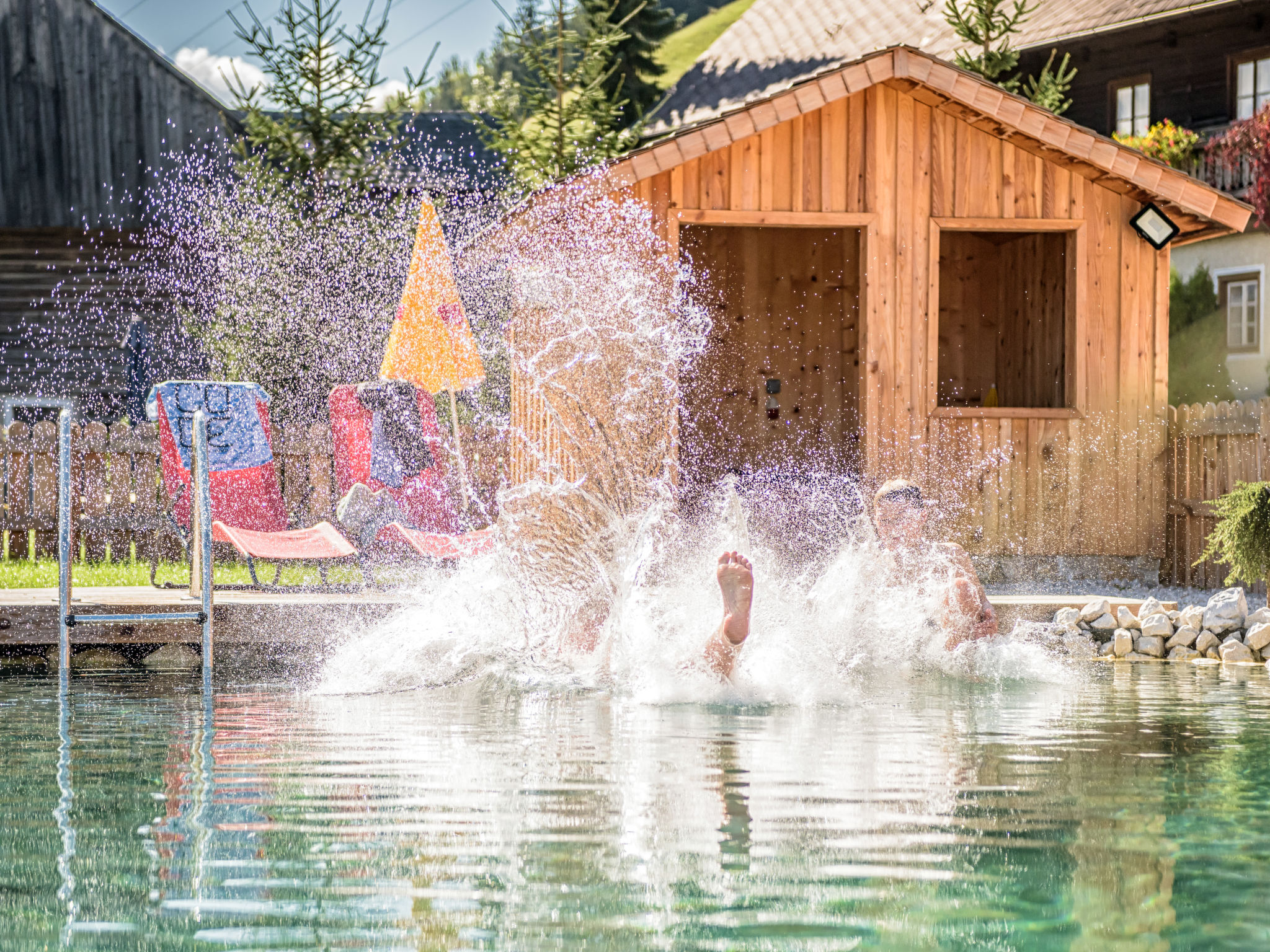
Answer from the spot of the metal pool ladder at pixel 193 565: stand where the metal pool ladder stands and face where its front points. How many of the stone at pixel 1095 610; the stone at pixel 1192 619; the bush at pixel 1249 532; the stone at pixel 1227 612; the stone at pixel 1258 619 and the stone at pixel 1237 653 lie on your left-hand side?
6

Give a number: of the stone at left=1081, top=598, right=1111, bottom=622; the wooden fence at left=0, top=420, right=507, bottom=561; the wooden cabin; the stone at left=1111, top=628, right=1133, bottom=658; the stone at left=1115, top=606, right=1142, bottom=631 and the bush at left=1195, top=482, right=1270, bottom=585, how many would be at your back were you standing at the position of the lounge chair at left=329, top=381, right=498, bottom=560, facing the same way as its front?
1

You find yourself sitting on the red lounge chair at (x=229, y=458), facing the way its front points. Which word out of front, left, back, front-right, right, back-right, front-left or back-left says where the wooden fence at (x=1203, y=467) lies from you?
front-left

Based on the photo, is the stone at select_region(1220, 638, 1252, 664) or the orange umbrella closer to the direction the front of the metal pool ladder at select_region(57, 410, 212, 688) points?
the stone

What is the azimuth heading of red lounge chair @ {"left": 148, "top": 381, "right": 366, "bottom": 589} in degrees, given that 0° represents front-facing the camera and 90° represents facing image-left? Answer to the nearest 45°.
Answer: approximately 315°

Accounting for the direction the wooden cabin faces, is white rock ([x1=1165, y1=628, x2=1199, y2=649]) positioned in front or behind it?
in front

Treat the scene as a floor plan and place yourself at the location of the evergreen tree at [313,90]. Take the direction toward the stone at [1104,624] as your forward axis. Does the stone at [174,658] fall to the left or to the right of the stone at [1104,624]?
right

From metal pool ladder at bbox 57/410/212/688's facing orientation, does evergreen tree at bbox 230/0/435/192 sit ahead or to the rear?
to the rear

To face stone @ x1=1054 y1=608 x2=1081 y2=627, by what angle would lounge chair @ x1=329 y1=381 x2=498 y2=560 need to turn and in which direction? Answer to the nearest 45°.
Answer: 0° — it already faces it

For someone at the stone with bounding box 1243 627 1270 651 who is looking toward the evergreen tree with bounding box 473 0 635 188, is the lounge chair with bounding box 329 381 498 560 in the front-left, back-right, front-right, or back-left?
front-left

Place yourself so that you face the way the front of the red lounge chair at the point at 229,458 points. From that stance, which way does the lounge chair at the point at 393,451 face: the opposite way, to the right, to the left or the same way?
the same way

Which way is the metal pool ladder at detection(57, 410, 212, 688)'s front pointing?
toward the camera

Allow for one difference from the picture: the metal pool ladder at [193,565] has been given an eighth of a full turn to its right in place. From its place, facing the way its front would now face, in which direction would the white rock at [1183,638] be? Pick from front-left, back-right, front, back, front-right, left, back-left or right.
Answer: back-left
